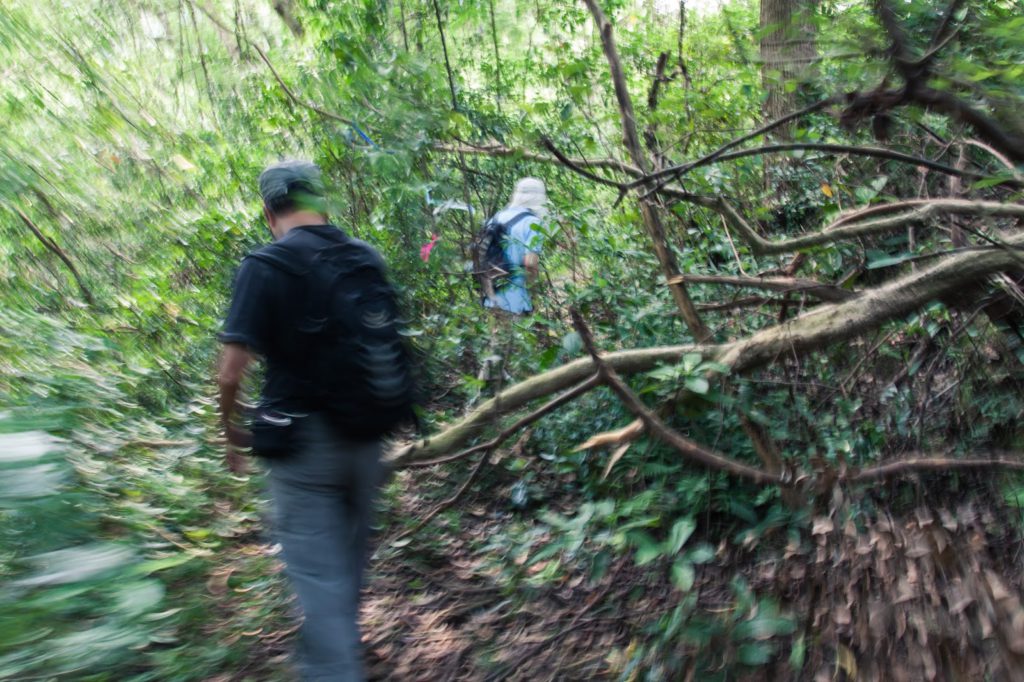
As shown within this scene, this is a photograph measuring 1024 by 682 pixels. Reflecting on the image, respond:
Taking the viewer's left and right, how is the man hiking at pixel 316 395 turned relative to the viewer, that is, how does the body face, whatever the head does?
facing away from the viewer and to the left of the viewer

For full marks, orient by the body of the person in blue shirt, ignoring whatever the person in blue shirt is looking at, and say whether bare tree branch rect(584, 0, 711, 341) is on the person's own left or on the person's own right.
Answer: on the person's own right
